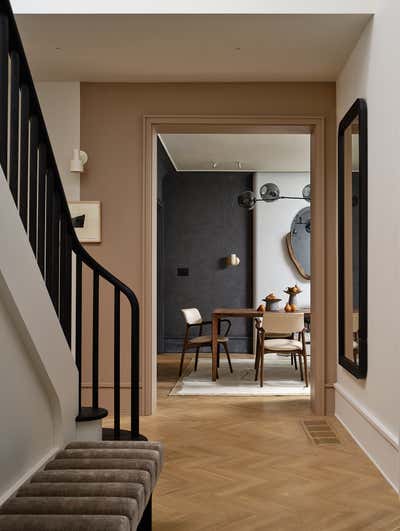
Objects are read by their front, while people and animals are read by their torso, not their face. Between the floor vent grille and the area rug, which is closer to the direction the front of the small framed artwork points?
the floor vent grille

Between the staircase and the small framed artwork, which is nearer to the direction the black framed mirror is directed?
the small framed artwork

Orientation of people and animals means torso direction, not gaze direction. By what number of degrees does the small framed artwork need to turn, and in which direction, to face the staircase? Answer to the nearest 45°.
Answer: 0° — it already faces it

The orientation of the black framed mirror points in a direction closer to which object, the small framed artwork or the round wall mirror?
the small framed artwork

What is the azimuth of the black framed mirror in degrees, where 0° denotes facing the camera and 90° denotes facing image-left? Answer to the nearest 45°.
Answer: approximately 90°

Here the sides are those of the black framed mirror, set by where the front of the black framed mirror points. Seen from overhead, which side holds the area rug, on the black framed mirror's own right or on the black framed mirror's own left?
on the black framed mirror's own right

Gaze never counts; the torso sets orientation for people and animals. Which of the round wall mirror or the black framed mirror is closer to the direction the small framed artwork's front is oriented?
the black framed mirror

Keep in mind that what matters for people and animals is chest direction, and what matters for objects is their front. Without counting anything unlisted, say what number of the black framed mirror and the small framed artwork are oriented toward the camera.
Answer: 1

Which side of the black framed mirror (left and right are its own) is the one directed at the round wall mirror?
right
